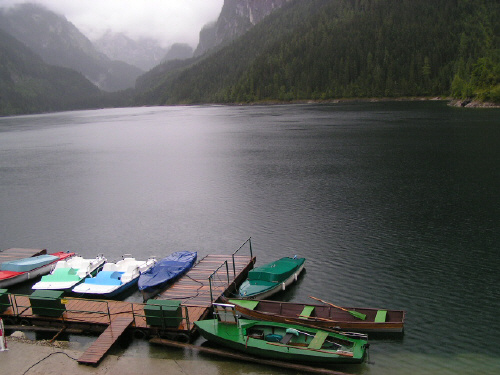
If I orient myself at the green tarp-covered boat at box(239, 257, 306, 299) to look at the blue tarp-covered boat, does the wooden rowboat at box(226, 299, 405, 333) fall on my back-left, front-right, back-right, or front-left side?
back-left

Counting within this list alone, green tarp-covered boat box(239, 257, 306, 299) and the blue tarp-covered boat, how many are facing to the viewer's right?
0

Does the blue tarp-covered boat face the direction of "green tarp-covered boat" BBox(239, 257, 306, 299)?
no

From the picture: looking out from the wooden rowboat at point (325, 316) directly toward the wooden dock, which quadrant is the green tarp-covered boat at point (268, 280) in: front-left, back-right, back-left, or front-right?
front-right

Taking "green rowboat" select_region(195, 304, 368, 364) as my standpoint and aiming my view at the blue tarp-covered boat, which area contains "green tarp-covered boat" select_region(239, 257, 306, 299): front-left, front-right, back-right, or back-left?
front-right

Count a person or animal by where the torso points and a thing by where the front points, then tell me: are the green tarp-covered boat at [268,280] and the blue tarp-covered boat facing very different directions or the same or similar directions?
same or similar directions

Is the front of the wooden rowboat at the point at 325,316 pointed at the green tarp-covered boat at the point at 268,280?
no

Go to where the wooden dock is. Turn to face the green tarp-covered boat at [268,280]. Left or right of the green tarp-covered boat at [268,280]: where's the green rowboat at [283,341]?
right
